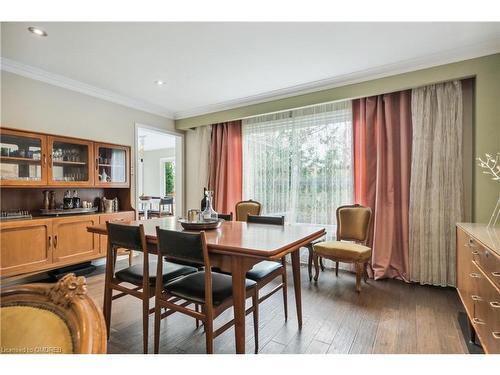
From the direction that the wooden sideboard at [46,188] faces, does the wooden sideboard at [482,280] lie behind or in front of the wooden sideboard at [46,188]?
in front

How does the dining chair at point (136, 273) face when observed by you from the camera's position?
facing away from the viewer and to the right of the viewer

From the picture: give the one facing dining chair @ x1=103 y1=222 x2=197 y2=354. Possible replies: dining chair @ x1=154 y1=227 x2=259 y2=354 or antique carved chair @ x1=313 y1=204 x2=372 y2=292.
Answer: the antique carved chair

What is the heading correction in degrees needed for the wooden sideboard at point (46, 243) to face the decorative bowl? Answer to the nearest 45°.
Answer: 0° — it already faces it

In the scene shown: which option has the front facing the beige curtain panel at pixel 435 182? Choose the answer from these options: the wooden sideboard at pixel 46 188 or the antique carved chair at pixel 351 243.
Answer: the wooden sideboard

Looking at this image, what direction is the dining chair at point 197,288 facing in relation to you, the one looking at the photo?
facing away from the viewer and to the right of the viewer

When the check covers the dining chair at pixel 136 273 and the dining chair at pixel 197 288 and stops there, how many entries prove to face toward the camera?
0

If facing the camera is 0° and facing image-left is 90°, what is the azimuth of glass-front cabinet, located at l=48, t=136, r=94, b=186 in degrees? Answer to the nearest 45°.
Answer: approximately 315°

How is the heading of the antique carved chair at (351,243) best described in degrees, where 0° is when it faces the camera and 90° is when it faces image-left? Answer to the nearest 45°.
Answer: approximately 45°

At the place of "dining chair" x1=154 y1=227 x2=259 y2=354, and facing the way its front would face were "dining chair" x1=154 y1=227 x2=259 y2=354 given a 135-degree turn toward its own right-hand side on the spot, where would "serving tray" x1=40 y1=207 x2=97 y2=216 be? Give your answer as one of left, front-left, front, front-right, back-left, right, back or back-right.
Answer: back-right

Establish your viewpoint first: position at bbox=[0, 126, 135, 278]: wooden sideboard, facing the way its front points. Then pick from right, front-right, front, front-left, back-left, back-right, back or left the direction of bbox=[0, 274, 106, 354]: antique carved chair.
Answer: front-right

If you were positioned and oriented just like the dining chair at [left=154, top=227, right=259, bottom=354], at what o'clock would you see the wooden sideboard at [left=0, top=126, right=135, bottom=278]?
The wooden sideboard is roughly at 9 o'clock from the dining chair.

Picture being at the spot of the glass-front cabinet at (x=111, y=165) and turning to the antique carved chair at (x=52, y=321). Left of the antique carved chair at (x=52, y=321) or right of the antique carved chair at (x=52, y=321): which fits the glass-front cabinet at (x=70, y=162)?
right

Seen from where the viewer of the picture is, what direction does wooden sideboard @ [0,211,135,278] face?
facing the viewer and to the right of the viewer

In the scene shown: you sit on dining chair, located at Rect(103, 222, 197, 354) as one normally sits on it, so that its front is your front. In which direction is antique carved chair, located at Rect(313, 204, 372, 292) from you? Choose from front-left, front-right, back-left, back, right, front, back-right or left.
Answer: front-right

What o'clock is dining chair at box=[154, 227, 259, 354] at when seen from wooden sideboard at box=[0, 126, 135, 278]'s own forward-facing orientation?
The dining chair is roughly at 1 o'clock from the wooden sideboard.

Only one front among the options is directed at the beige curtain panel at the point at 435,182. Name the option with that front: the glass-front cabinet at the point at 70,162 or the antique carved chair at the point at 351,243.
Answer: the glass-front cabinet
